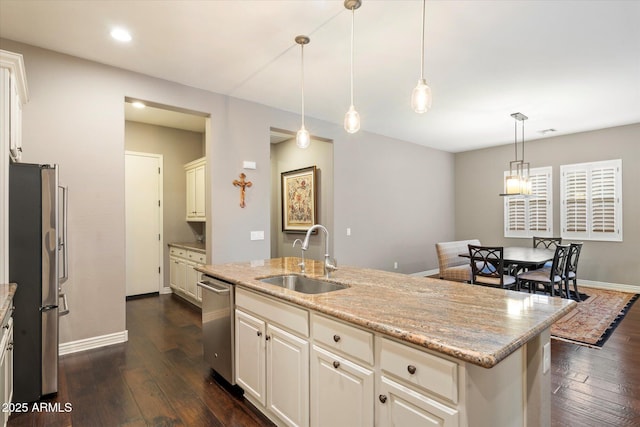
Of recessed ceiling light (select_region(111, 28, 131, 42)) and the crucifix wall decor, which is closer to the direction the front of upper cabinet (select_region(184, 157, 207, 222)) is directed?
the recessed ceiling light

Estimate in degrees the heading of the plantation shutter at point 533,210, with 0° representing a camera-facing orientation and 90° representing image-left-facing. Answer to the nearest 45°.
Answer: approximately 0°

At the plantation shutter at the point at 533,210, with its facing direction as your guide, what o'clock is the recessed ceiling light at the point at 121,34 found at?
The recessed ceiling light is roughly at 1 o'clock from the plantation shutter.

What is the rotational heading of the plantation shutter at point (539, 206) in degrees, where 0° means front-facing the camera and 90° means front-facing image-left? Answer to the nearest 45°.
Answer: approximately 0°

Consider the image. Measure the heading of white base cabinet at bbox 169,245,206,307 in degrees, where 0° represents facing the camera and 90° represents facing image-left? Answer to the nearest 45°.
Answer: approximately 45°

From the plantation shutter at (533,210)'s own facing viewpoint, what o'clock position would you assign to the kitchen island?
The kitchen island is roughly at 12 o'clock from the plantation shutter.

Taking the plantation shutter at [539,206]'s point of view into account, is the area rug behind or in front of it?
in front

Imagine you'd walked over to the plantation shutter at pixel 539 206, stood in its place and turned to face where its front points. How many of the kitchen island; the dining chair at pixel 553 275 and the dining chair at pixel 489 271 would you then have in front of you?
3

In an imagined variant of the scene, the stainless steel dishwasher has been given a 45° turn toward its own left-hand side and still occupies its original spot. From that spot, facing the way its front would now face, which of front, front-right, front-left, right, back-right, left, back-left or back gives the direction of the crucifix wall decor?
back

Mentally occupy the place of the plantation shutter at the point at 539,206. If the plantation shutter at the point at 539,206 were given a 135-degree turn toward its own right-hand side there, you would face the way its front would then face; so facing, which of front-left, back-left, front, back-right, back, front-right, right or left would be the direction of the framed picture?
left

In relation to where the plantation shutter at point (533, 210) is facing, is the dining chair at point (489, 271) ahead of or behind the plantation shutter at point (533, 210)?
ahead

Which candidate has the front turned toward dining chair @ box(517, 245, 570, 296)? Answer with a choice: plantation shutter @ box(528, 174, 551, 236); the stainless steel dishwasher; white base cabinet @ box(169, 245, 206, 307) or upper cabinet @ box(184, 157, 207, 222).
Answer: the plantation shutter

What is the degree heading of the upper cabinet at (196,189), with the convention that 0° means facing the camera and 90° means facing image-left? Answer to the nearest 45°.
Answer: approximately 45°
